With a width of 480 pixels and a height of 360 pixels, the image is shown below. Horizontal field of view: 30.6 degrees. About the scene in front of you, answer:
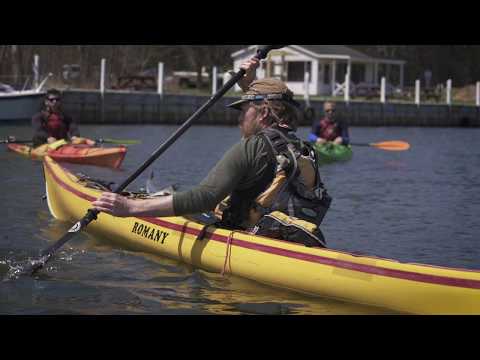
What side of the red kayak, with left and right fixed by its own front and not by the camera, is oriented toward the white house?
left

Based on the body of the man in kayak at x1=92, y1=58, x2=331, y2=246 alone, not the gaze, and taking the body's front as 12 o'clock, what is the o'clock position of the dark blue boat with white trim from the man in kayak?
The dark blue boat with white trim is roughly at 1 o'clock from the man in kayak.

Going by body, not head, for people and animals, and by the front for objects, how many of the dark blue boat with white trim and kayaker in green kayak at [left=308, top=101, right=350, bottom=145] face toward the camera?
1

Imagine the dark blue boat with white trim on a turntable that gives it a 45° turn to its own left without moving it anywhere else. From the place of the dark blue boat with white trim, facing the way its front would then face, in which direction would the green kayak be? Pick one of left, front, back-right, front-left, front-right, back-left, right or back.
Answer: right

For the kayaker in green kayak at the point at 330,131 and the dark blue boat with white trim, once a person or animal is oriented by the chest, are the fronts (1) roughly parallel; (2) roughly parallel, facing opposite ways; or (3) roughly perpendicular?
roughly perpendicular

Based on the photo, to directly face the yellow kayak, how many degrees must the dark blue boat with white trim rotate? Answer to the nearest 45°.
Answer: approximately 90° to its right

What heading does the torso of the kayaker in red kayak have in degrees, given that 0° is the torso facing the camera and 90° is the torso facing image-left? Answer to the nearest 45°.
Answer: approximately 315°

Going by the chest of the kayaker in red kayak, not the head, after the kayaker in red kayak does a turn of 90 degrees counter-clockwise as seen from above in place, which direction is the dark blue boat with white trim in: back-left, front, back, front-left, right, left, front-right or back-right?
front-left

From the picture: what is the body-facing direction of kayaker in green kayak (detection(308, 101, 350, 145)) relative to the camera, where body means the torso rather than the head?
toward the camera

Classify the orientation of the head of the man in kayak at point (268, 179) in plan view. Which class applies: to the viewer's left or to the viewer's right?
to the viewer's left

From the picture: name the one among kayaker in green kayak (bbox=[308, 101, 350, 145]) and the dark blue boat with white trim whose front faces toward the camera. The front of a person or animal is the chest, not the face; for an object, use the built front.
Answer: the kayaker in green kayak

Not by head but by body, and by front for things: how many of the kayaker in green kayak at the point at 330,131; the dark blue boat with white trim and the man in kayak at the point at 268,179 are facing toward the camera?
1

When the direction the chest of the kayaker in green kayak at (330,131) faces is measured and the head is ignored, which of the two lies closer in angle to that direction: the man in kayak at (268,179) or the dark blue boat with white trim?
the man in kayak

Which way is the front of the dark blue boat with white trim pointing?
to the viewer's right

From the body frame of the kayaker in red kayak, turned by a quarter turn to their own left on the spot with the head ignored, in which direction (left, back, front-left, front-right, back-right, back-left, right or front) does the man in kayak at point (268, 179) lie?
back-right

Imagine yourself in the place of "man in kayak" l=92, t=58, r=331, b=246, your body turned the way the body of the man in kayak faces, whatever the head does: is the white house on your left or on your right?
on your right

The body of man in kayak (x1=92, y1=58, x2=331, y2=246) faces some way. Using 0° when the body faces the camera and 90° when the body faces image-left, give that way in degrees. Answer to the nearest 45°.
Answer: approximately 135°
